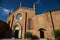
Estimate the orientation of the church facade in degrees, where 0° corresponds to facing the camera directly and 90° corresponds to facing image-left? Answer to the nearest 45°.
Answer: approximately 45°
